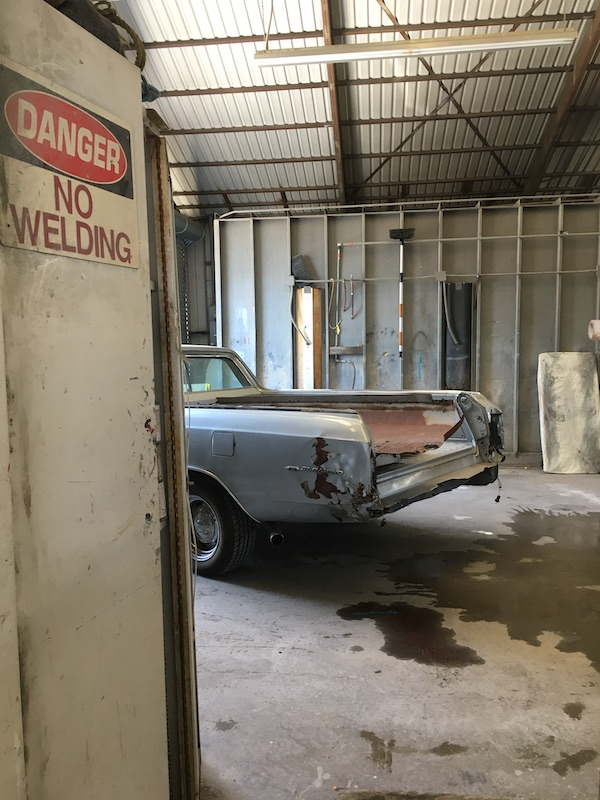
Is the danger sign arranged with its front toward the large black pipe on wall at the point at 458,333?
no

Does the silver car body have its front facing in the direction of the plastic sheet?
no

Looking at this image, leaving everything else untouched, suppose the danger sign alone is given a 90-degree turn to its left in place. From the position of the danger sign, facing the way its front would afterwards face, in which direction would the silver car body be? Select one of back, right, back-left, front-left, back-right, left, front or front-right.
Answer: front

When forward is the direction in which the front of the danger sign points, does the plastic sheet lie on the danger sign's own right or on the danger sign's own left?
on the danger sign's own left

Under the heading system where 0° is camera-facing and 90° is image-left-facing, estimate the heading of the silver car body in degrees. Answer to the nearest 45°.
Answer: approximately 135°

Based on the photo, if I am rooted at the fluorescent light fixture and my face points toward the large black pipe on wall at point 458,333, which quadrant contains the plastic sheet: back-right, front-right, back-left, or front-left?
front-right

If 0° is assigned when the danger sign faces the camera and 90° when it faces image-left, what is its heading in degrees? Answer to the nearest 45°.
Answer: approximately 315°

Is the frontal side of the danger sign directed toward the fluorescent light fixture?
no

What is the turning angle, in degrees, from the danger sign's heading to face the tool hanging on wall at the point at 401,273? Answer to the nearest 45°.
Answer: approximately 90° to its left
